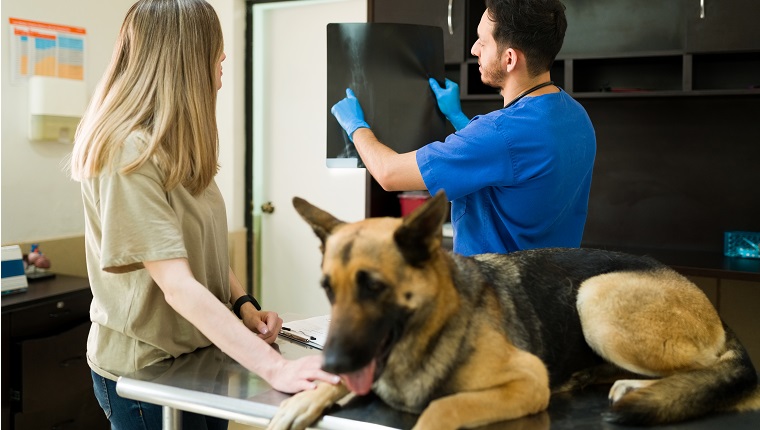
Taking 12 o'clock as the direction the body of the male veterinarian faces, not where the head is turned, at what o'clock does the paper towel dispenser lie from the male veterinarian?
The paper towel dispenser is roughly at 12 o'clock from the male veterinarian.

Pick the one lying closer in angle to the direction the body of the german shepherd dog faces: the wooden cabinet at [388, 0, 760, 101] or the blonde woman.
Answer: the blonde woman

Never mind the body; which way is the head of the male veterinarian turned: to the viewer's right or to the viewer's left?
to the viewer's left

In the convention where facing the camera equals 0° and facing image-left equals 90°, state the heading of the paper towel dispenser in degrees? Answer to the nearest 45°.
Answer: approximately 315°

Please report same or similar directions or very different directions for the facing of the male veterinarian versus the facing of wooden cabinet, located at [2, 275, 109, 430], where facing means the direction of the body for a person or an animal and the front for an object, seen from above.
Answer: very different directions

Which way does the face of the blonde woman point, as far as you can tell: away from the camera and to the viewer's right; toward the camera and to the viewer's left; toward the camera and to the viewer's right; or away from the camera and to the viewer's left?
away from the camera and to the viewer's right

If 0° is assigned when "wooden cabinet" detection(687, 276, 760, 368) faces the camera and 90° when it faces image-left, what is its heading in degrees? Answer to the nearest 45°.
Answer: approximately 0°

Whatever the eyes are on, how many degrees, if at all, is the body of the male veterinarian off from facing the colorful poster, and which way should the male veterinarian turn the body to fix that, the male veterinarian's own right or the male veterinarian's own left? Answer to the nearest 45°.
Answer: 0° — they already face it

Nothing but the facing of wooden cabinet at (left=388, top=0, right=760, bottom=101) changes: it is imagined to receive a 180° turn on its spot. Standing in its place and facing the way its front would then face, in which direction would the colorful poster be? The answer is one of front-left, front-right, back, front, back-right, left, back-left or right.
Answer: left

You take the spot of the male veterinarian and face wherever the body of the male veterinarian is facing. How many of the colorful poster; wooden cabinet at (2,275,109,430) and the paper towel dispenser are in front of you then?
3

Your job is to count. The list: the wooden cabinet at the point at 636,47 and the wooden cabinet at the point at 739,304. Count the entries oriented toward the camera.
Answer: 2
